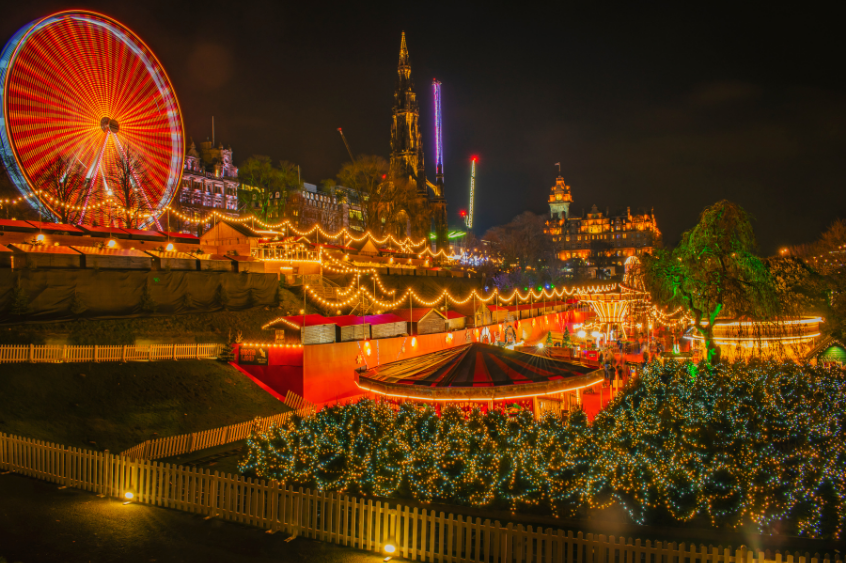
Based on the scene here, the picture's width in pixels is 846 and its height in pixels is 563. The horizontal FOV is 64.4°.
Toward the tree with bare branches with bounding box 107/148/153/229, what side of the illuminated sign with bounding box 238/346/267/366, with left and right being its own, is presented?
back

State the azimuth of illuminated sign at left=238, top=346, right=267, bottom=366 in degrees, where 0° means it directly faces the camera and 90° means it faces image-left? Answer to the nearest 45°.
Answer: approximately 0°

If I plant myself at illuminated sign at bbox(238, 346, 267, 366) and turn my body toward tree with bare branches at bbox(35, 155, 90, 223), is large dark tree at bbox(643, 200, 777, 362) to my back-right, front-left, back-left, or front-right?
back-right

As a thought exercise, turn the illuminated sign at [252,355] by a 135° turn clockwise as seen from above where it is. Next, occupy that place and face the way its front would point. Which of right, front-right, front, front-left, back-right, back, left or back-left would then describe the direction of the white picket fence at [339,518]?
back-left

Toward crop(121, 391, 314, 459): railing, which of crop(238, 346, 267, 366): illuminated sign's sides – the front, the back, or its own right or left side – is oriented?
front

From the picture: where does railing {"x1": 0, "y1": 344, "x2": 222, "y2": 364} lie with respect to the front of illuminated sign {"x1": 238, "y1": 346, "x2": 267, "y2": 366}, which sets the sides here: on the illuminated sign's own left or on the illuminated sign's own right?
on the illuminated sign's own right

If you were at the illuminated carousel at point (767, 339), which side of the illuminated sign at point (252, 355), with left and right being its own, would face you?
left
